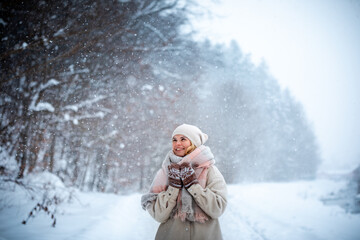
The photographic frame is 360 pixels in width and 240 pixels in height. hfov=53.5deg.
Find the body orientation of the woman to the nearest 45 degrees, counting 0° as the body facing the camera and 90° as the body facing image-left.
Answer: approximately 0°

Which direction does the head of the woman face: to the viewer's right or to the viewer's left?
to the viewer's left
